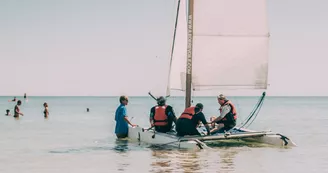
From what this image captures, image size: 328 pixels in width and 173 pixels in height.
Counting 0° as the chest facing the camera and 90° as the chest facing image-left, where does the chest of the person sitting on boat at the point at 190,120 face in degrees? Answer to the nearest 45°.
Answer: approximately 225°

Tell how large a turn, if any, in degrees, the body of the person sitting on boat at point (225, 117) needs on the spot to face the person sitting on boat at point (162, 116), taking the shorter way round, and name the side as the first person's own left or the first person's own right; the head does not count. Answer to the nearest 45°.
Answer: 0° — they already face them

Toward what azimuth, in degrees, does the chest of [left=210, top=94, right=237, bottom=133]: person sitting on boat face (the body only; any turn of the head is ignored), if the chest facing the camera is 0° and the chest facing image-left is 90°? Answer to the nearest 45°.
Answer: approximately 90°

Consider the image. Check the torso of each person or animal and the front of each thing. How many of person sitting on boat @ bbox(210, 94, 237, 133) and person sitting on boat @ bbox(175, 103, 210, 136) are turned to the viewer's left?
1
